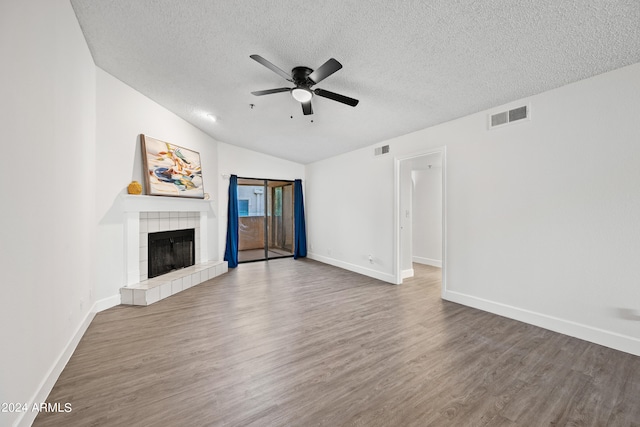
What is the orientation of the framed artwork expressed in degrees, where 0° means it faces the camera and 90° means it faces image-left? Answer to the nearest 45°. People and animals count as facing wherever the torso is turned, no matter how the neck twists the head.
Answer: approximately 315°

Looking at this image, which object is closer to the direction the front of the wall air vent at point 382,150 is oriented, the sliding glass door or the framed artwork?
the framed artwork

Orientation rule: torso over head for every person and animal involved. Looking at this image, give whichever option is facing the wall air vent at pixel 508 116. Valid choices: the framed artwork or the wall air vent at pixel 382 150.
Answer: the framed artwork

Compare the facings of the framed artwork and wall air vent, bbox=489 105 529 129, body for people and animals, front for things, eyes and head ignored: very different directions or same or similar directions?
very different directions

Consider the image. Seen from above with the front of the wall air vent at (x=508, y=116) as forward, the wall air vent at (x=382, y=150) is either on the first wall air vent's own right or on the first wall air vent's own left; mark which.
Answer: on the first wall air vent's own right

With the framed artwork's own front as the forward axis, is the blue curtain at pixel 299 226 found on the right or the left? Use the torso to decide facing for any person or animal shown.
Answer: on its left

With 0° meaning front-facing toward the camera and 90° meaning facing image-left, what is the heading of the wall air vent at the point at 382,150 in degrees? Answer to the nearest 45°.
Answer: approximately 45°

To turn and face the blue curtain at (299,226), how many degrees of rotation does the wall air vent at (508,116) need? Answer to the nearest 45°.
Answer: approximately 45° to its right
